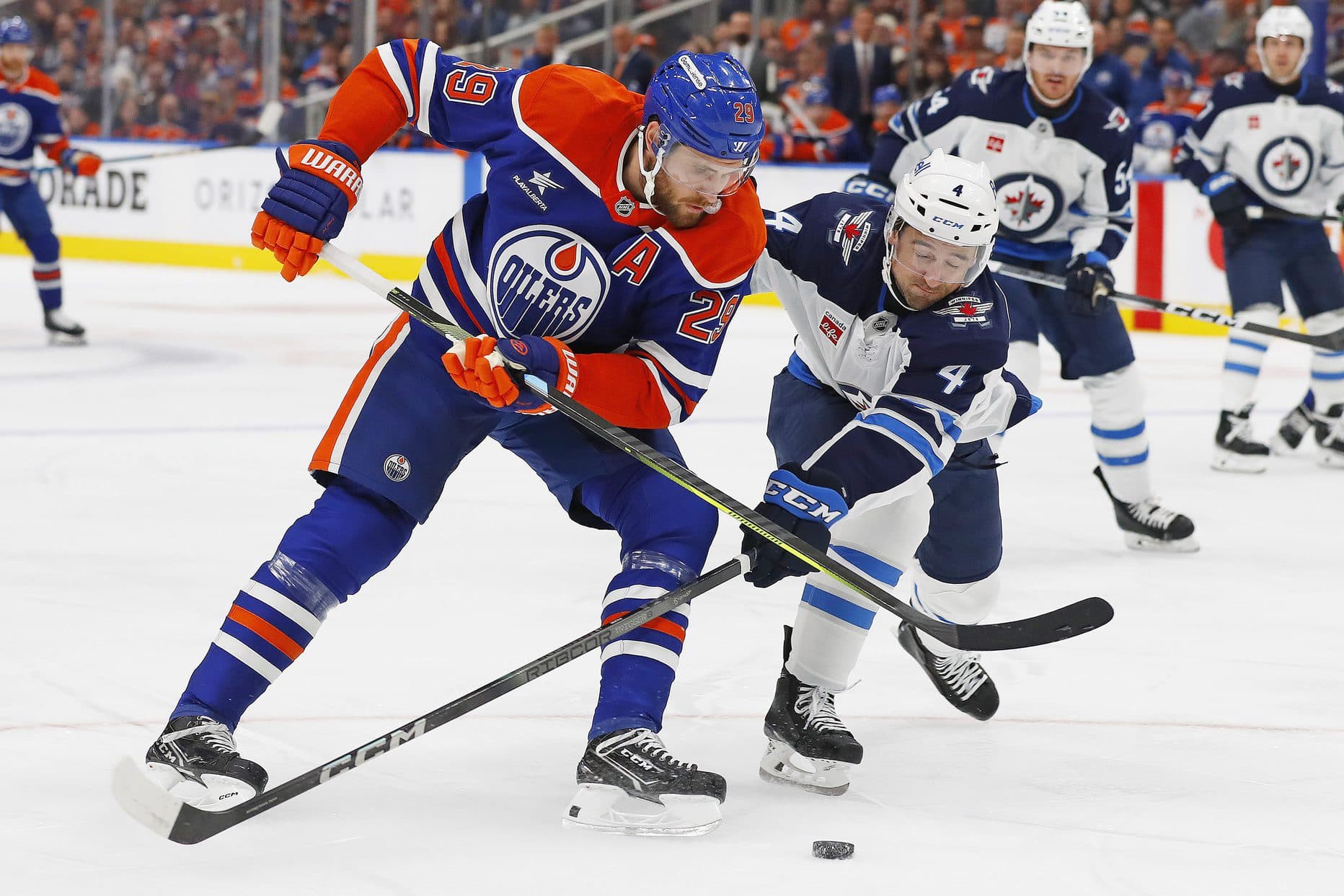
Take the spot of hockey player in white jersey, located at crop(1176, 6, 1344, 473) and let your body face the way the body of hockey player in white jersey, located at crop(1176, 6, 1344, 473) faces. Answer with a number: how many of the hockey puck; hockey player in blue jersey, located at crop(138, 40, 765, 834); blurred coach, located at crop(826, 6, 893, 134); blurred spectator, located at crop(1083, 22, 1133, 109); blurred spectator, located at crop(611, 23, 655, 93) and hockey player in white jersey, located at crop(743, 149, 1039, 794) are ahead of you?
3

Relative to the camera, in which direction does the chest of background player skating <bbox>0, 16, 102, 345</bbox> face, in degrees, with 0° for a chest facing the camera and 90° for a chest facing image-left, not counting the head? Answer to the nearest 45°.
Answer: approximately 0°

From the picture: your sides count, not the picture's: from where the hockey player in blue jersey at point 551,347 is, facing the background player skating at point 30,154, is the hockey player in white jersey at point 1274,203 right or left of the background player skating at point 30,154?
right

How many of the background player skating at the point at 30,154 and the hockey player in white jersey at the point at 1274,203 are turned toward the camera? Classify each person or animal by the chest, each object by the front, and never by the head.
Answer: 2

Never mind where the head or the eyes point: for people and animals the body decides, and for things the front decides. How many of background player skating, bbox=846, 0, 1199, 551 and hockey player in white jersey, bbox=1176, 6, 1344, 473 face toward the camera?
2

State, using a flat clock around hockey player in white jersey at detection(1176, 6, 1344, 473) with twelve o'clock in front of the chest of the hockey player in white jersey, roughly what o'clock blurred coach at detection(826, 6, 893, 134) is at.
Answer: The blurred coach is roughly at 5 o'clock from the hockey player in white jersey.

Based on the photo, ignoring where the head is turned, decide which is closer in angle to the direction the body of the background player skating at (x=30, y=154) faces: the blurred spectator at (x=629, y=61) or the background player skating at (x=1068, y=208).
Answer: the background player skating
